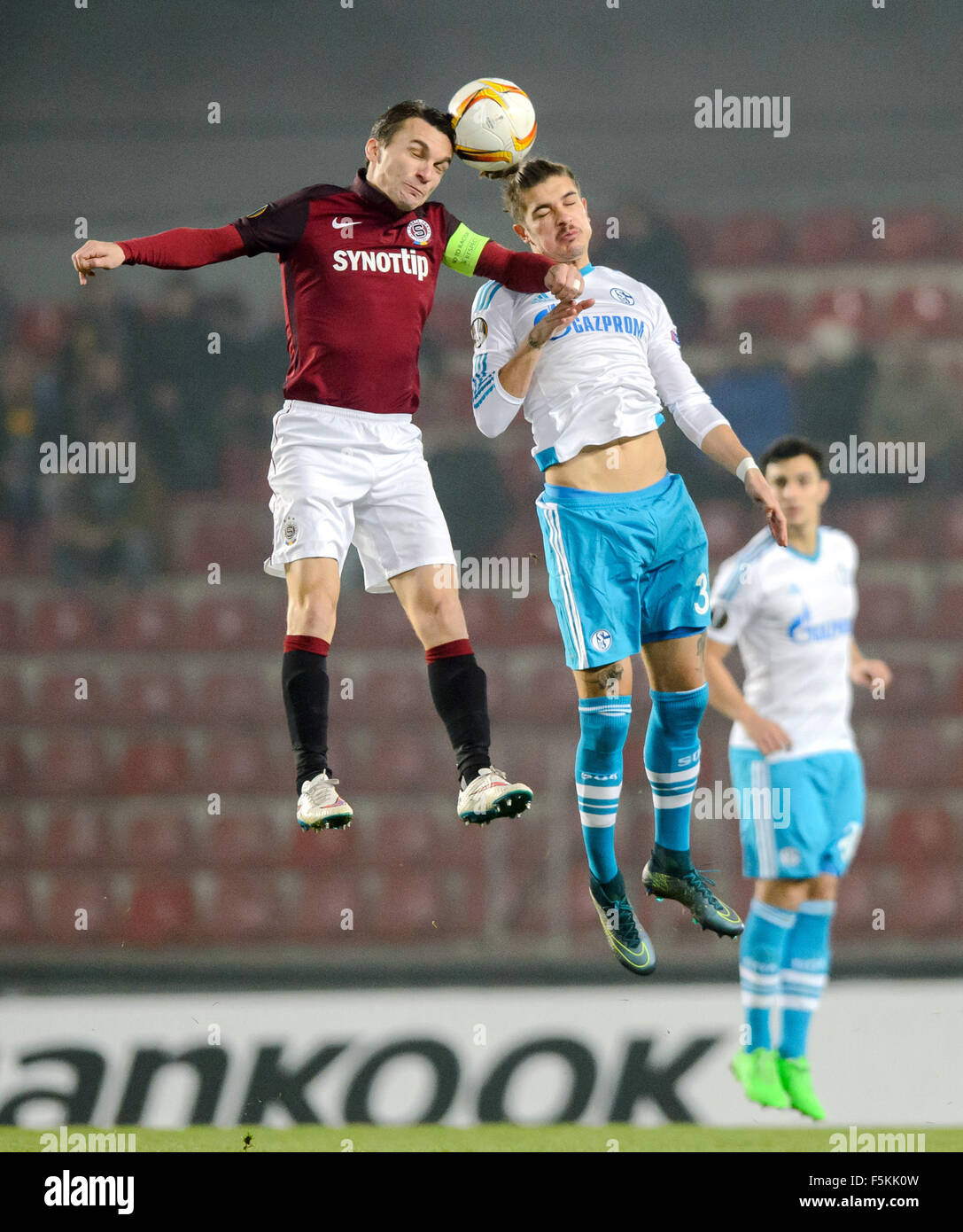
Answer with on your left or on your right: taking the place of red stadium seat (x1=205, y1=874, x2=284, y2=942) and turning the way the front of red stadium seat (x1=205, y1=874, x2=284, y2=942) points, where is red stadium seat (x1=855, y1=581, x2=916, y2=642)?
on your left

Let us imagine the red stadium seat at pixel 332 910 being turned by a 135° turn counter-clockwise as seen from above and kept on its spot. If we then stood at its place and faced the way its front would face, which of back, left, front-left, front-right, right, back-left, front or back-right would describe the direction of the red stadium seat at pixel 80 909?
back-left

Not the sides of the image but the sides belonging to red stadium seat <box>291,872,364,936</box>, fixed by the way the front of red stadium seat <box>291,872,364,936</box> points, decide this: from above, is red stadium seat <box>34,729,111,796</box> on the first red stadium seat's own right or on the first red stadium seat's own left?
on the first red stadium seat's own right

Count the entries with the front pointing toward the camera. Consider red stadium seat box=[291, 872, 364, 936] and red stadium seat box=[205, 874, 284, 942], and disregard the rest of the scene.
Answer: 2

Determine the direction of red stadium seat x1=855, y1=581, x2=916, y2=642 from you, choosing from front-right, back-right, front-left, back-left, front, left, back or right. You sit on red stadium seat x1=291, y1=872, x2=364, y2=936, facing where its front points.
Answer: left

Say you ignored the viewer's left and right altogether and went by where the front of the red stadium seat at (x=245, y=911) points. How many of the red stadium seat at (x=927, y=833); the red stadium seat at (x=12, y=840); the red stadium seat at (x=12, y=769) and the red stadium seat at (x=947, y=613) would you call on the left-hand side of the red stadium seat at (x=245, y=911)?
2

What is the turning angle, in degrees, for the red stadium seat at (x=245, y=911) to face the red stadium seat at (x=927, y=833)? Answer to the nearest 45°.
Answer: approximately 90° to its left

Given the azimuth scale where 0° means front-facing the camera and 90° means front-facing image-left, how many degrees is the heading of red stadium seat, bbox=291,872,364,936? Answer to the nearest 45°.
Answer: approximately 0°

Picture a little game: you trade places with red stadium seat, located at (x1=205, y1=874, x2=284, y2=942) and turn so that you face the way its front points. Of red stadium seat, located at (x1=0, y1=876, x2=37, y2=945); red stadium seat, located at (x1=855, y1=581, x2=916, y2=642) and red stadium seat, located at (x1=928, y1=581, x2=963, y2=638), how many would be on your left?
2

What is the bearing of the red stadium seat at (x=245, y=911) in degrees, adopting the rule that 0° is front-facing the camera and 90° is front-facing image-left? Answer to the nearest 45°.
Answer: approximately 0°

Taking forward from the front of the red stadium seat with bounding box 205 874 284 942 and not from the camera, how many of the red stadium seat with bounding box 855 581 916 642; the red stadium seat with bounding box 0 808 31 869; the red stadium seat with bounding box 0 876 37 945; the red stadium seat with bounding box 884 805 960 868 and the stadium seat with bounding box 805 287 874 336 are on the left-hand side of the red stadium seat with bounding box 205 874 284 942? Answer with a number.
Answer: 3
